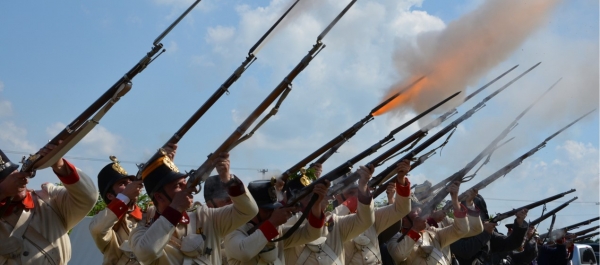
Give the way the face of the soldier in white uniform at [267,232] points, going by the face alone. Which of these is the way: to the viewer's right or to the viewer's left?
to the viewer's right

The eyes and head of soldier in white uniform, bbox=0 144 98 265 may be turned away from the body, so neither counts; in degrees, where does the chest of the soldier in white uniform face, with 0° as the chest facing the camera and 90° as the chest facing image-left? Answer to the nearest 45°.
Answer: approximately 315°

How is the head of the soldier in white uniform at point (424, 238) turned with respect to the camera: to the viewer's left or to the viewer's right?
to the viewer's right
